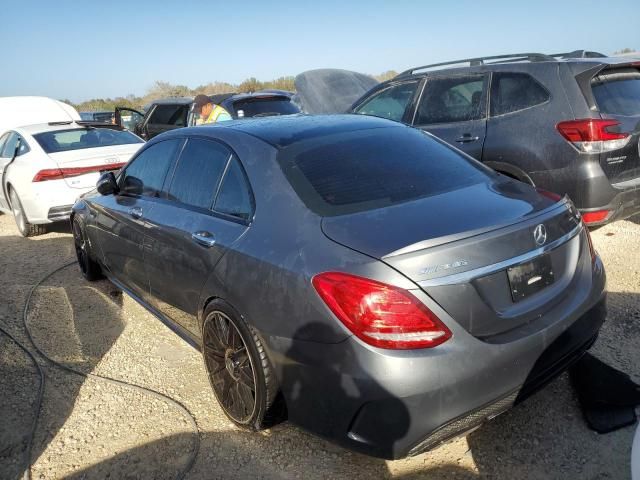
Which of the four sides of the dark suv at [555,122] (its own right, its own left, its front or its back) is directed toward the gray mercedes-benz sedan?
left

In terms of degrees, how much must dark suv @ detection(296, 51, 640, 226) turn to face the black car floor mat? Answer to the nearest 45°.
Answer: approximately 135° to its left

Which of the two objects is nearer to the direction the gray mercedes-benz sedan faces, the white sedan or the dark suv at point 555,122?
the white sedan

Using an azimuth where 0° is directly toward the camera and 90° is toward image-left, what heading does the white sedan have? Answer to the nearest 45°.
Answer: approximately 135°

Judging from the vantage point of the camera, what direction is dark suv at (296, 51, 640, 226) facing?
facing away from the viewer and to the left of the viewer

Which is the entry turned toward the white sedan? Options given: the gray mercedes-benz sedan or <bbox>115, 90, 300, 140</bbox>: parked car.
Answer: the gray mercedes-benz sedan

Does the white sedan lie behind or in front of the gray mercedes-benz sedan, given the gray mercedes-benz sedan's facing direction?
in front

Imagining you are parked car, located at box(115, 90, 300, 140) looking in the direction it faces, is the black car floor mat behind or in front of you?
behind

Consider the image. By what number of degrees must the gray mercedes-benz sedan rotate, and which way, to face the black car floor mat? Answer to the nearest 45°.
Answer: approximately 135° to its right

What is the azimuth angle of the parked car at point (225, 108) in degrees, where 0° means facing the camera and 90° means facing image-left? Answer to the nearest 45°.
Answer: approximately 135°

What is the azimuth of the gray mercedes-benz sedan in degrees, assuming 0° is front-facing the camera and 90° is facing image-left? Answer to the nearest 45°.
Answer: approximately 135°
